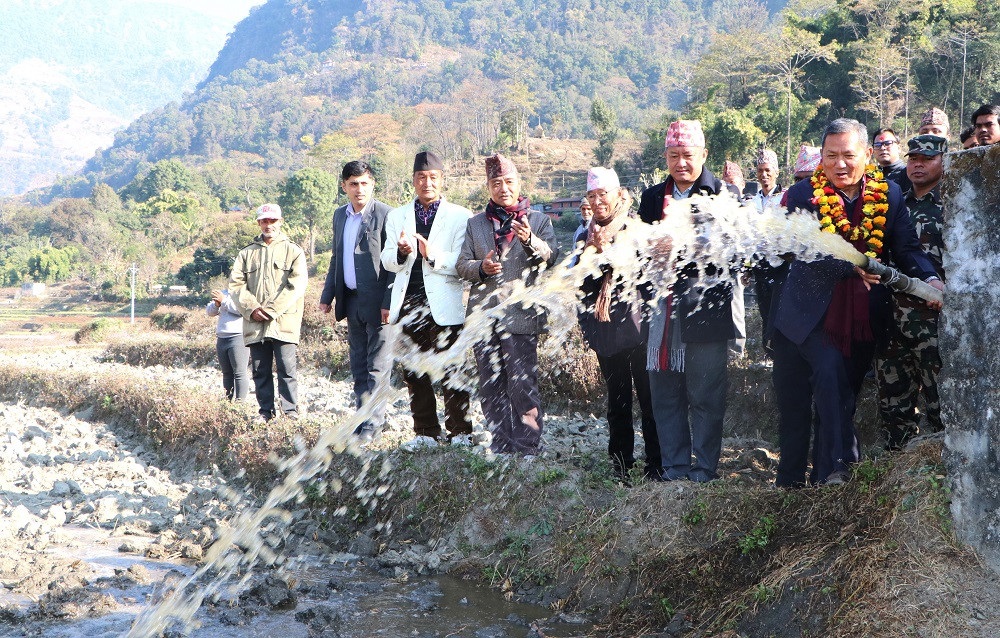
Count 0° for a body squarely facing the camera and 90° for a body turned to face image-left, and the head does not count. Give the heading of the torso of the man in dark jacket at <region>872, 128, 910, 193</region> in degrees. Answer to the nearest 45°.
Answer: approximately 45°

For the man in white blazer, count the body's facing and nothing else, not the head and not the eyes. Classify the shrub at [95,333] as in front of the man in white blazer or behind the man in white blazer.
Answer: behind

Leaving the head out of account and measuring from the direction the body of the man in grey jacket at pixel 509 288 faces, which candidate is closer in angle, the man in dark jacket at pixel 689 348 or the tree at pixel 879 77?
the man in dark jacket

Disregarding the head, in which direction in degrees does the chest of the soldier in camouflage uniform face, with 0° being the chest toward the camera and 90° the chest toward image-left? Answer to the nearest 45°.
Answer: approximately 45°

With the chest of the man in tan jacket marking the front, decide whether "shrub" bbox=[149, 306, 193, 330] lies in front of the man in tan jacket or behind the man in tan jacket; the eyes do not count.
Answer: behind
